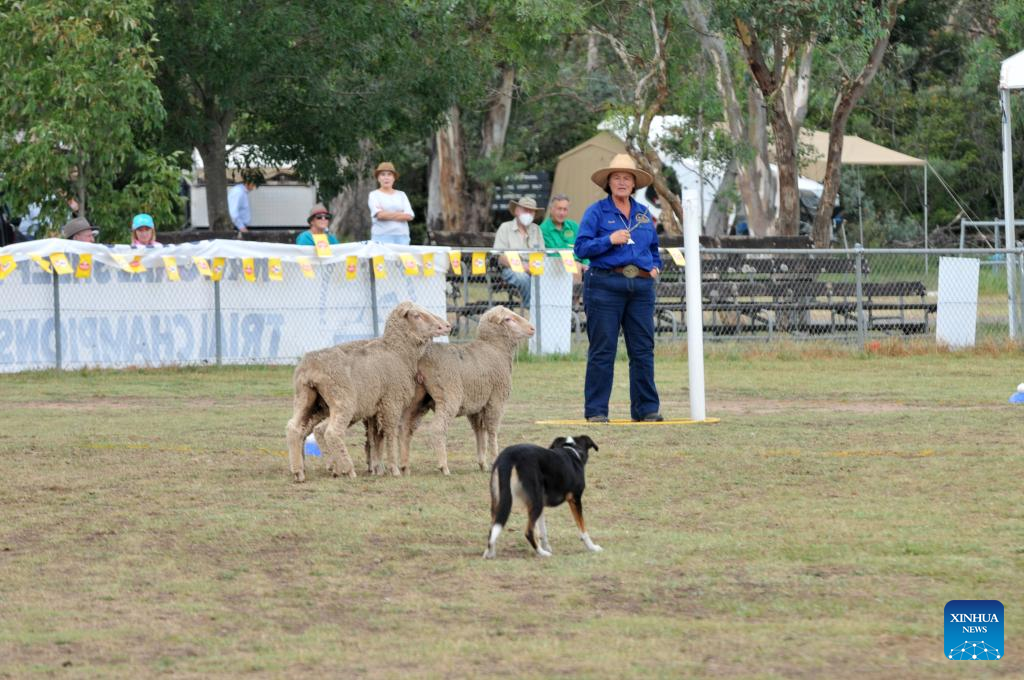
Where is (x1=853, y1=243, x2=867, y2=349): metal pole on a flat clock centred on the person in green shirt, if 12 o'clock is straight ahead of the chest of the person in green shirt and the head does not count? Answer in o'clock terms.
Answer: The metal pole is roughly at 9 o'clock from the person in green shirt.

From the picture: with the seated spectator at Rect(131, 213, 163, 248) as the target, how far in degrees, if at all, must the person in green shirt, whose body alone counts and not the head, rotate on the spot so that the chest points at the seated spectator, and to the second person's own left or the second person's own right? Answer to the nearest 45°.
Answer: approximately 90° to the second person's own right

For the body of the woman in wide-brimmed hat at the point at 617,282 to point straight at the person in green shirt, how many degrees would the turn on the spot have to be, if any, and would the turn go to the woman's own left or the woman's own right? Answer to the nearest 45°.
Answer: approximately 180°

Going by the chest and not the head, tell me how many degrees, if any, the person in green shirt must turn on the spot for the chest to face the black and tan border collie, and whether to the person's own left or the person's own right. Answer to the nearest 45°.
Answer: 0° — they already face it

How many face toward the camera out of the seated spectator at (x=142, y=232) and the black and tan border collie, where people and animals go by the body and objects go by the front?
1
